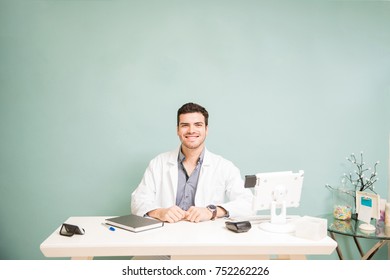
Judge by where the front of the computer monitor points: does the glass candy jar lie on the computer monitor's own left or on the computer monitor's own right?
on the computer monitor's own right

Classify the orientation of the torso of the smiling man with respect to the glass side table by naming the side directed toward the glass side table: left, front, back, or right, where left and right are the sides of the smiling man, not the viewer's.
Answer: left

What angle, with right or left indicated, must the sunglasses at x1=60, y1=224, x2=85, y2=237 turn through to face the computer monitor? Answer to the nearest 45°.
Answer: approximately 135° to its left

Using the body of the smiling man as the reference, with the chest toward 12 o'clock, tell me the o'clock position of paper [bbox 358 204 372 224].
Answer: The paper is roughly at 9 o'clock from the smiling man.

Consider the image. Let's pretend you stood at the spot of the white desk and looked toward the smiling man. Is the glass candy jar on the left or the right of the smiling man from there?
right

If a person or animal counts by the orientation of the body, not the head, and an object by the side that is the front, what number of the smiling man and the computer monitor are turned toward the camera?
1

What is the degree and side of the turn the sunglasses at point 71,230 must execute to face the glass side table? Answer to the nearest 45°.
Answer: approximately 135° to its left

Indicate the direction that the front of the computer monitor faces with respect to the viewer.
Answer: facing away from the viewer and to the left of the viewer

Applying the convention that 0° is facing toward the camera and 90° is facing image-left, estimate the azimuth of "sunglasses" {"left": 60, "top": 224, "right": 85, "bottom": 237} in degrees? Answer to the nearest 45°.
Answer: approximately 45°

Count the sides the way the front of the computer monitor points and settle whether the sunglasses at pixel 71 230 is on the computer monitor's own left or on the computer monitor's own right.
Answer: on the computer monitor's own left
